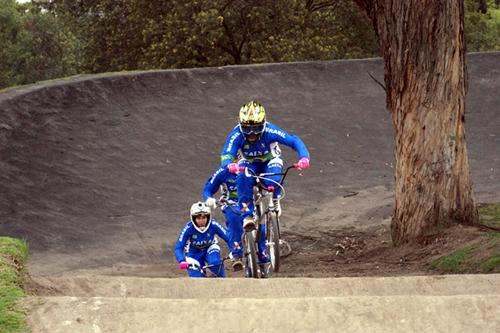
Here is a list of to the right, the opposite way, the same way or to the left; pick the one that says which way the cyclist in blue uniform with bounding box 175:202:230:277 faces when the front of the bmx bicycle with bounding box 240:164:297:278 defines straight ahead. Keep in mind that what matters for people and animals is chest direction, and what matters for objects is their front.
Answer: the same way

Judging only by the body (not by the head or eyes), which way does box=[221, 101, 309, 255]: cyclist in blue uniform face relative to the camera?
toward the camera

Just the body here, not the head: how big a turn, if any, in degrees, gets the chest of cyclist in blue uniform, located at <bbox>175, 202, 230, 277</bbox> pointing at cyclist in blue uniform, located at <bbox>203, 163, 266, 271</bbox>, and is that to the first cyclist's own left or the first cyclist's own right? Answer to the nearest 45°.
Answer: approximately 135° to the first cyclist's own left

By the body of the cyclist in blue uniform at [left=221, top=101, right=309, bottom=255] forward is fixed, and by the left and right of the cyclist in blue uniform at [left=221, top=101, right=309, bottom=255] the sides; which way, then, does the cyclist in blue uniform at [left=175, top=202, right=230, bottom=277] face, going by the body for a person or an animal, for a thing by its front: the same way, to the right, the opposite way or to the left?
the same way

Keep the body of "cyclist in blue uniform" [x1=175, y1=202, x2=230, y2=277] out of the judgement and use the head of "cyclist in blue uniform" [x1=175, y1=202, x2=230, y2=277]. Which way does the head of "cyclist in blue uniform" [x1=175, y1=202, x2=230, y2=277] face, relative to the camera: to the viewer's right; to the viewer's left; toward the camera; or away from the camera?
toward the camera

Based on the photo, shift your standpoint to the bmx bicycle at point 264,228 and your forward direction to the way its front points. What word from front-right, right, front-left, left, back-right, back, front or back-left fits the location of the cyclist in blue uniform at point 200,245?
back-right

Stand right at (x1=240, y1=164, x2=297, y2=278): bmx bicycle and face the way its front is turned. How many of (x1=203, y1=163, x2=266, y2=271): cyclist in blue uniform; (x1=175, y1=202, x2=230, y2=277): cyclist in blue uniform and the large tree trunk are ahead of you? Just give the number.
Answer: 0

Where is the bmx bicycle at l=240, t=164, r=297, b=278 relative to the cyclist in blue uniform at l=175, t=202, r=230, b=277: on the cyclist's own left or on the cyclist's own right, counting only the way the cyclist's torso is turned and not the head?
on the cyclist's own left

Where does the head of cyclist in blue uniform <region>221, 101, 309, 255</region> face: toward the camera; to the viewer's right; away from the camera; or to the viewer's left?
toward the camera

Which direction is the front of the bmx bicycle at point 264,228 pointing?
toward the camera

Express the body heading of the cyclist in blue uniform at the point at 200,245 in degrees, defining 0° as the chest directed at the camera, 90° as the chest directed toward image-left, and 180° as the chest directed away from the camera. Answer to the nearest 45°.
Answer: approximately 0°

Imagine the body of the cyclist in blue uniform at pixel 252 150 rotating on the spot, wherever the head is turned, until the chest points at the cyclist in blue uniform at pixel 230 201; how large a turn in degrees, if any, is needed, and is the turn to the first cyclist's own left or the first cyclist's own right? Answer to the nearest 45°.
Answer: approximately 135° to the first cyclist's own right
